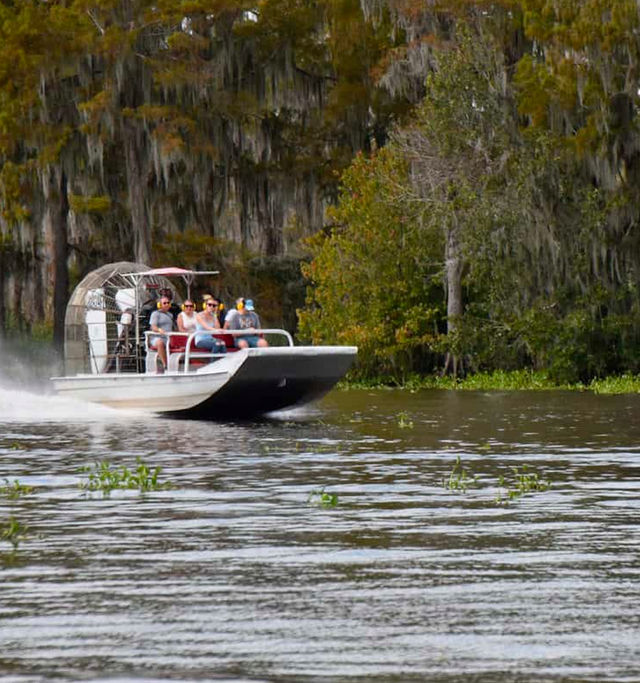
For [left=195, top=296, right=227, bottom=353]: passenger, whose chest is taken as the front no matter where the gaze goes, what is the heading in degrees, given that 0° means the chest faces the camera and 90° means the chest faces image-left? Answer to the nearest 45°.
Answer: approximately 315°

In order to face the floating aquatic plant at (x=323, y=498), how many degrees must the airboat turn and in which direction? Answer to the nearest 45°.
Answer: approximately 45° to its right

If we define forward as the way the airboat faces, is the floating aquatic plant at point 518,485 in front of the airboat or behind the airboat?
in front

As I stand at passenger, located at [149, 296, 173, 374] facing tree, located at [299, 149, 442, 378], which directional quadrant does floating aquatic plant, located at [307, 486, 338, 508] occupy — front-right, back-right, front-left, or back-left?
back-right

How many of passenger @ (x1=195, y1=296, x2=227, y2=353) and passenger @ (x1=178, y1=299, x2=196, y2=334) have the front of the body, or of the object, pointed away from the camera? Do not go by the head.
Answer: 0

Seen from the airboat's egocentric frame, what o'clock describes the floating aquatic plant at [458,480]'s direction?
The floating aquatic plant is roughly at 1 o'clock from the airboat.

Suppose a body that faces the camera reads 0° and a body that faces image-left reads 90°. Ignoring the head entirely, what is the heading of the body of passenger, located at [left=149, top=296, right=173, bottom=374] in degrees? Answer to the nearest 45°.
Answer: approximately 315°

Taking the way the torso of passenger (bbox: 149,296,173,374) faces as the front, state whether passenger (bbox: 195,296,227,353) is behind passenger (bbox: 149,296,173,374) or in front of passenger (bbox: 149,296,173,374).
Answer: in front

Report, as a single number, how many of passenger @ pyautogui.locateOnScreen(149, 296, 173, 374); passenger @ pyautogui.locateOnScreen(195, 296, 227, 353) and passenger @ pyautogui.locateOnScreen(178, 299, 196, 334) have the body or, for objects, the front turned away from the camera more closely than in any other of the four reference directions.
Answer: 0

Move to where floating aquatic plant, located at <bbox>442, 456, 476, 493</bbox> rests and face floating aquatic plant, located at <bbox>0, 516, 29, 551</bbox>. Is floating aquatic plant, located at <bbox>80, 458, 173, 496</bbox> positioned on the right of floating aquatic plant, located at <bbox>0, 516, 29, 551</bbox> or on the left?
right

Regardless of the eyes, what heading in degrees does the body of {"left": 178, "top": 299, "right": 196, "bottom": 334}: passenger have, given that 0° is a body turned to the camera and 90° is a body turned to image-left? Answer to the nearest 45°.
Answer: approximately 315°

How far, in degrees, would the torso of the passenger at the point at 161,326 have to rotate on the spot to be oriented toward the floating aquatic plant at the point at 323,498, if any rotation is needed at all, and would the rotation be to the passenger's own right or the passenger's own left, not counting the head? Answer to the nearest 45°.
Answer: approximately 45° to the passenger's own right

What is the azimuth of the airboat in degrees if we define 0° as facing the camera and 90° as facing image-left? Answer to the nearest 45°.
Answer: approximately 315°
